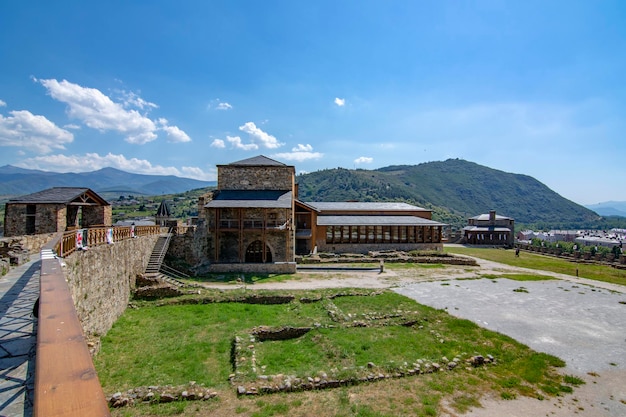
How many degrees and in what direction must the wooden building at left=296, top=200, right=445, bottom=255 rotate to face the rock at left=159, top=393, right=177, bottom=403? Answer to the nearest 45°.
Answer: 0° — it already faces it

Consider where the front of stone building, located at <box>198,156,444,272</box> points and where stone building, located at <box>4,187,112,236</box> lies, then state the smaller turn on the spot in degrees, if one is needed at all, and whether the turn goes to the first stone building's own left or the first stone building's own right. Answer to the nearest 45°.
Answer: approximately 45° to the first stone building's own right

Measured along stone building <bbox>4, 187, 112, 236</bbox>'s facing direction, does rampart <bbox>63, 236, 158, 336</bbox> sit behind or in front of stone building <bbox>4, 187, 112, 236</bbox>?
in front

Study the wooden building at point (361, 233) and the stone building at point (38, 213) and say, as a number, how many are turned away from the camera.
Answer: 0

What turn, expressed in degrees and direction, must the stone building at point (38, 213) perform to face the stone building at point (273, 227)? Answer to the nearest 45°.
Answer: approximately 45° to its left

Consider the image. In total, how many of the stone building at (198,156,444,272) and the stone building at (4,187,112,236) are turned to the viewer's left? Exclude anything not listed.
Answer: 0

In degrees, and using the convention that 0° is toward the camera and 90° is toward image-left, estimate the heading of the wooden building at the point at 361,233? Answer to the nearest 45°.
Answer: approximately 0°

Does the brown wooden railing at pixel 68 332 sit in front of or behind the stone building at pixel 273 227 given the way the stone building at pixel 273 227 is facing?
in front
